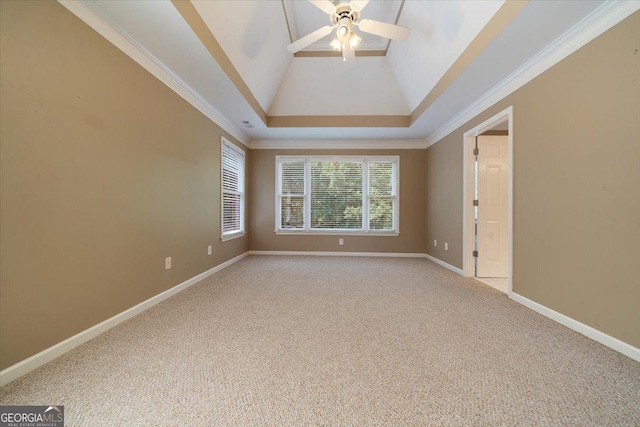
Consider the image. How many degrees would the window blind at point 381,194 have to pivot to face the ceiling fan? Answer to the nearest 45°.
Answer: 0° — it already faces it

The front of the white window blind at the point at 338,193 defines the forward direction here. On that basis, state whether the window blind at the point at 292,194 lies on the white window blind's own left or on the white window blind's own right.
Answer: on the white window blind's own right

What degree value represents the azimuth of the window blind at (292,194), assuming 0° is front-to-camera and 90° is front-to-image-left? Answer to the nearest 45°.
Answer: approximately 0°

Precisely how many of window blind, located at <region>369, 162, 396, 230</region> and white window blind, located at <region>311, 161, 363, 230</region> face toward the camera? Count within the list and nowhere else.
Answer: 2

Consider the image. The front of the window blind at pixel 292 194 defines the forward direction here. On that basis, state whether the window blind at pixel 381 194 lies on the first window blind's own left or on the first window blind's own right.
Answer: on the first window blind's own left

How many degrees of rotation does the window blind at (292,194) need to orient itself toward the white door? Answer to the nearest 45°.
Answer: approximately 45° to its left

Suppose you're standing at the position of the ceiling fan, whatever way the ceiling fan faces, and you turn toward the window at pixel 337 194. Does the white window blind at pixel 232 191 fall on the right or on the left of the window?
left

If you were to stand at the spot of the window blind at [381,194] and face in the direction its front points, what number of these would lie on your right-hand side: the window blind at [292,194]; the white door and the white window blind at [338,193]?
2

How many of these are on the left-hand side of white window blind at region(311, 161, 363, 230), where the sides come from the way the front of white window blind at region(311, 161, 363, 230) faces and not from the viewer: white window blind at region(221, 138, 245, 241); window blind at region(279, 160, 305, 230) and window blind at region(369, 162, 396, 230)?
1

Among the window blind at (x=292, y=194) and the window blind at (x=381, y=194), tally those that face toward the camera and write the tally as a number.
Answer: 2

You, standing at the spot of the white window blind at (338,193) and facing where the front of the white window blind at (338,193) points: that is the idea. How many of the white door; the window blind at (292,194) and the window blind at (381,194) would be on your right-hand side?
1
